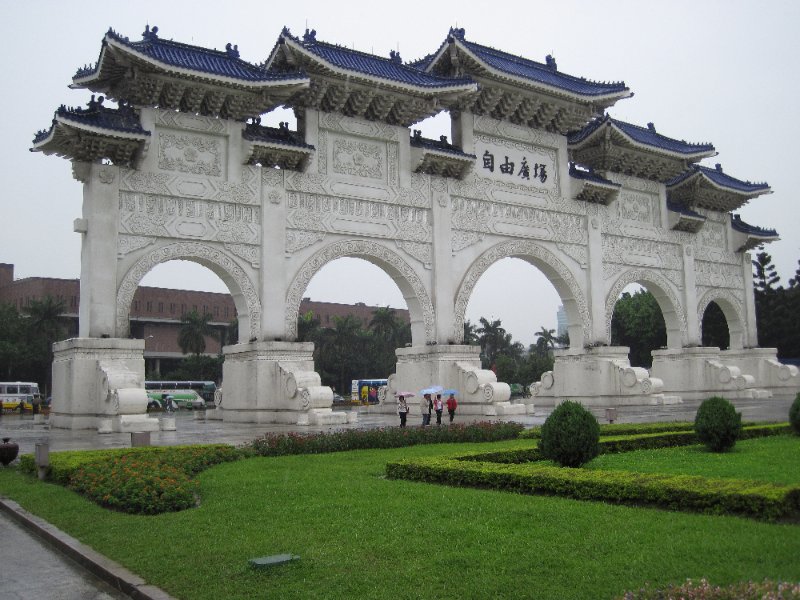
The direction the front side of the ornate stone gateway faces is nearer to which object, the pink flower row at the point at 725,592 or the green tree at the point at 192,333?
the pink flower row

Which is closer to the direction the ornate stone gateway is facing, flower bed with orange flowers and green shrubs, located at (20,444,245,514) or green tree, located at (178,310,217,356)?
the flower bed with orange flowers and green shrubs

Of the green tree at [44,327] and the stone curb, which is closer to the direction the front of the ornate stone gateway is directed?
the stone curb
